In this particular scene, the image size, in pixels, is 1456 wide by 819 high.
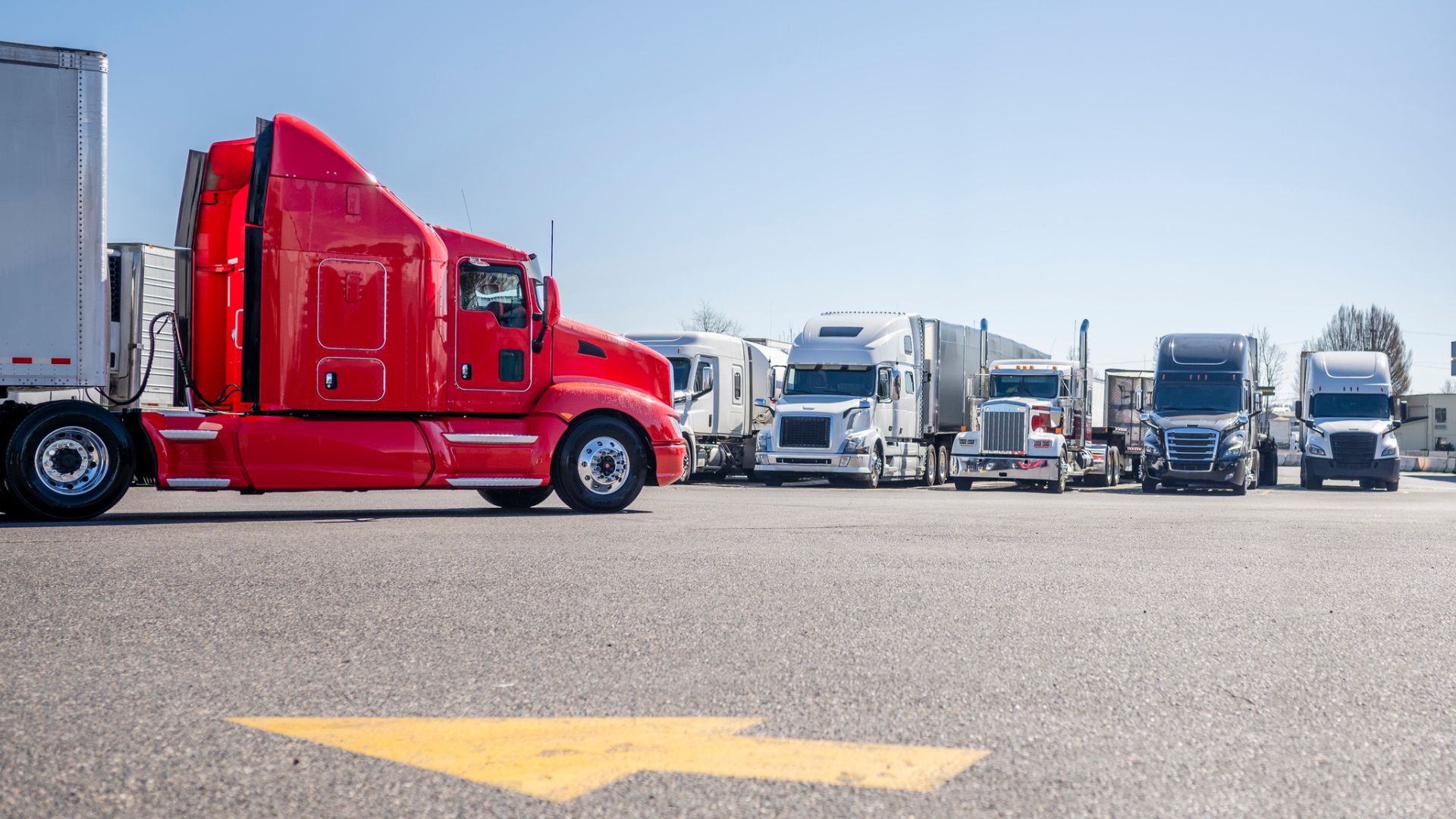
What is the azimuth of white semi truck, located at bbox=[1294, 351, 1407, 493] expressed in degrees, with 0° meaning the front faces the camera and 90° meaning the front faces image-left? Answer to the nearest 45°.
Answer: approximately 0°

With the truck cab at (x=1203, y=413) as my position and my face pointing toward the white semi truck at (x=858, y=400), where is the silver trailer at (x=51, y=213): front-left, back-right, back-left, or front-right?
front-left

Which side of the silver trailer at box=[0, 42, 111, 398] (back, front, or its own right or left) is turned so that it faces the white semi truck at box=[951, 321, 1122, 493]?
front

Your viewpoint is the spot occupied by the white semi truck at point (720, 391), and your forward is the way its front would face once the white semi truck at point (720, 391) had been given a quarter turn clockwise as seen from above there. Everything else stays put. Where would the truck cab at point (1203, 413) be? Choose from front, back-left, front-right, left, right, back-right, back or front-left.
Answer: back-right

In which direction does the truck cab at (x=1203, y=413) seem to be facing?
toward the camera

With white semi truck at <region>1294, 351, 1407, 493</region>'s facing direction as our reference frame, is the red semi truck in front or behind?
in front

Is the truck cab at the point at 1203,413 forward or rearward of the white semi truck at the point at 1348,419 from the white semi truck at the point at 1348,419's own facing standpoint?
forward

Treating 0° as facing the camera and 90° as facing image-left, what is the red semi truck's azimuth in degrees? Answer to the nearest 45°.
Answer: approximately 270°

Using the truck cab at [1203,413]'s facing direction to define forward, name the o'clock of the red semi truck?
The red semi truck is roughly at 1 o'clock from the truck cab.

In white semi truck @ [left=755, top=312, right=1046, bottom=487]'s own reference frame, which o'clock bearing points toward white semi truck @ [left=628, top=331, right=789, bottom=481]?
white semi truck @ [left=628, top=331, right=789, bottom=481] is roughly at 2 o'clock from white semi truck @ [left=755, top=312, right=1046, bottom=487].

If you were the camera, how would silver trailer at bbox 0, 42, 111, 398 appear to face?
facing to the right of the viewer

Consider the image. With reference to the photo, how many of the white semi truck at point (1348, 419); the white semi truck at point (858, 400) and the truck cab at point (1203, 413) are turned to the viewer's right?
0

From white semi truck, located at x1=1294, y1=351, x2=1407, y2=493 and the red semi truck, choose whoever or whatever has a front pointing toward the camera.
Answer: the white semi truck

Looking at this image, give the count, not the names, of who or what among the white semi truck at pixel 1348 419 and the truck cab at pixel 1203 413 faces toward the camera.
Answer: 2
